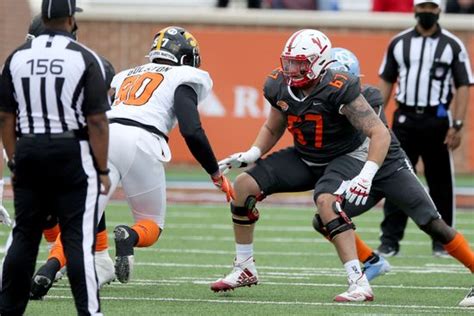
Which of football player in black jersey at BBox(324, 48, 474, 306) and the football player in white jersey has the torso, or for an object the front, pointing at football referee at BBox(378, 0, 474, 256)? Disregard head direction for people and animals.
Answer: the football player in white jersey

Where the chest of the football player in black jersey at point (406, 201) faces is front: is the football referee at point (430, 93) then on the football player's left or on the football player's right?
on the football player's right

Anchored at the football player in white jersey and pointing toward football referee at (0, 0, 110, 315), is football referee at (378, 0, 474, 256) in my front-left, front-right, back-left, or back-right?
back-left

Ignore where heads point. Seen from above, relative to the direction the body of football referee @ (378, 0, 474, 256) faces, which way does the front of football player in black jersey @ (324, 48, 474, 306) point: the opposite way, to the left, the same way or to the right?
to the right

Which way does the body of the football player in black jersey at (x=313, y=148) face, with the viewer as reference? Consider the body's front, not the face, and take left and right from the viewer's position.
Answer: facing the viewer and to the left of the viewer

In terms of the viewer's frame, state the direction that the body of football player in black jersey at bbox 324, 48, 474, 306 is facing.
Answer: to the viewer's left

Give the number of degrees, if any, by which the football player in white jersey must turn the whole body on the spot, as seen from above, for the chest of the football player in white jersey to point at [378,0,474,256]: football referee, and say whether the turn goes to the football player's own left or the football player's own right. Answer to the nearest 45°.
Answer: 0° — they already face them

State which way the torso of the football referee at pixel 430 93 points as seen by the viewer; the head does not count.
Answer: toward the camera

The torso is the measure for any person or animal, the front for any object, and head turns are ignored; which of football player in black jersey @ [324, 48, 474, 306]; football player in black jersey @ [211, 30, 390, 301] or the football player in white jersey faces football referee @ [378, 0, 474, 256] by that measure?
the football player in white jersey

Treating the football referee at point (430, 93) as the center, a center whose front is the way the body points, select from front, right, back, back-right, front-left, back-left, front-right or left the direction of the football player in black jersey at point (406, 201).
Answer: front

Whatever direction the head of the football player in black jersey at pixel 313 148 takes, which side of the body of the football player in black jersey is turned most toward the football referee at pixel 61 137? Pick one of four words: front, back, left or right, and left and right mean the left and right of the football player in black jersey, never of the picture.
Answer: front

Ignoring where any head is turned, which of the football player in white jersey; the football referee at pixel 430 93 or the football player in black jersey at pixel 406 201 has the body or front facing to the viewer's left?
the football player in black jersey

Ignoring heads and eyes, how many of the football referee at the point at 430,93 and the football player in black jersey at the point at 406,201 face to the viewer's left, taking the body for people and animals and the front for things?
1

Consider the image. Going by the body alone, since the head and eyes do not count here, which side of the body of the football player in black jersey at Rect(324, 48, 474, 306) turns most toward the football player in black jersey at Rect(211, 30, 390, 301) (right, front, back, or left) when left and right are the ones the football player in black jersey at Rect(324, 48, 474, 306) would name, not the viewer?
front

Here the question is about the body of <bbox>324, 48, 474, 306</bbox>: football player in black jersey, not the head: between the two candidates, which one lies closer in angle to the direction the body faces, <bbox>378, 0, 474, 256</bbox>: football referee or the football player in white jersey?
the football player in white jersey

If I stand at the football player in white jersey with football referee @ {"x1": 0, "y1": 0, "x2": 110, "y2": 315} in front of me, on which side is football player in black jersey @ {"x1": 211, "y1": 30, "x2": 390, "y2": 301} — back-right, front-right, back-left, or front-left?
back-left
